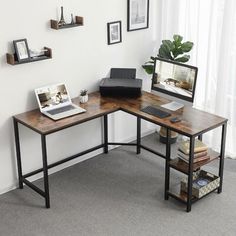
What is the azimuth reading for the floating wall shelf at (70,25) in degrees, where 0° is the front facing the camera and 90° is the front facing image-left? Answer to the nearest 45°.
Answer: approximately 315°

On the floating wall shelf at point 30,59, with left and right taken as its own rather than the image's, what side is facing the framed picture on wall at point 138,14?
left

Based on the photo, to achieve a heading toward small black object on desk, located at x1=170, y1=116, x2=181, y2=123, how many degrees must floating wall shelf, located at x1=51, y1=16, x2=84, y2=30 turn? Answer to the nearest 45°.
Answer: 0° — it already faces it

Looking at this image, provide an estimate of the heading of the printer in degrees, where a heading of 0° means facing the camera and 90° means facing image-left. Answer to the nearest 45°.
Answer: approximately 0°

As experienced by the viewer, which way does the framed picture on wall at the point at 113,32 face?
facing the viewer and to the right of the viewer

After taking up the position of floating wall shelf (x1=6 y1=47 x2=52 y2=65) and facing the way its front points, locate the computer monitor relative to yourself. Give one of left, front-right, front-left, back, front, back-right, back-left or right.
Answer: front-left

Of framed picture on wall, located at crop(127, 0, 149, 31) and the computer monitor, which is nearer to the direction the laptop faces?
the computer monitor

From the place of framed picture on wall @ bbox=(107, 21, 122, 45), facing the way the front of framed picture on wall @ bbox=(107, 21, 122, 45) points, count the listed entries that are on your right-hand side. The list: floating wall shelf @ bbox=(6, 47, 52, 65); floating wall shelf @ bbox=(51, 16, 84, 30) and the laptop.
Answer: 3

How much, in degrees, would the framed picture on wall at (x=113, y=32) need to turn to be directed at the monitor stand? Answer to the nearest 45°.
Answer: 0° — it already faces it

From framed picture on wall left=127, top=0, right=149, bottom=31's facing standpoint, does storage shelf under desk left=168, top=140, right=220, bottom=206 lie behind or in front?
in front
